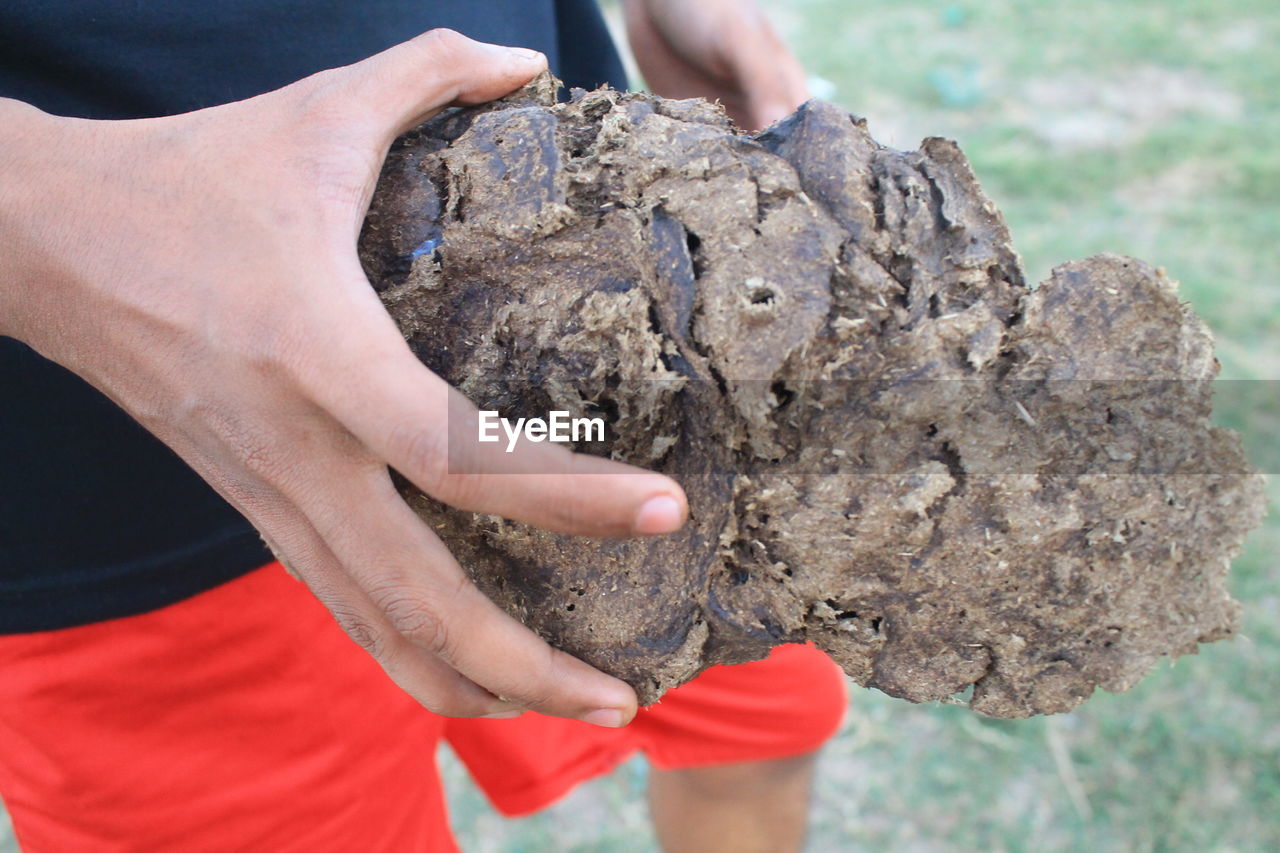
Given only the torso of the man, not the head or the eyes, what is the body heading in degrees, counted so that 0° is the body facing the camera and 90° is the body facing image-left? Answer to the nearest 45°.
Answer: approximately 315°
